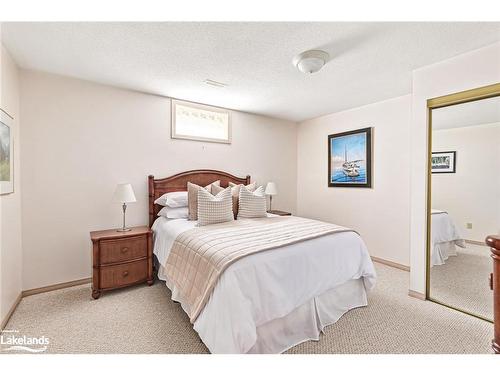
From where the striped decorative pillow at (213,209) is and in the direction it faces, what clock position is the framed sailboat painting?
The framed sailboat painting is roughly at 10 o'clock from the striped decorative pillow.

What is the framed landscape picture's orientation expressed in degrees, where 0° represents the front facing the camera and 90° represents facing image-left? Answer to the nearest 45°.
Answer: approximately 270°

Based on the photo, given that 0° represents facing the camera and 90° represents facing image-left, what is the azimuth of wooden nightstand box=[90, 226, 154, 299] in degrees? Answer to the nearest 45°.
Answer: approximately 315°

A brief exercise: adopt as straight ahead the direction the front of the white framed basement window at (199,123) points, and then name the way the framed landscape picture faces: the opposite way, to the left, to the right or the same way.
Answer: to the left

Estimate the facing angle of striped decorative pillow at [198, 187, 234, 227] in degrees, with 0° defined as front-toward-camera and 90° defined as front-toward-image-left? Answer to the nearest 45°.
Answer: approximately 315°
